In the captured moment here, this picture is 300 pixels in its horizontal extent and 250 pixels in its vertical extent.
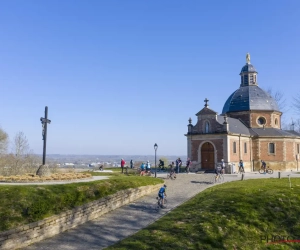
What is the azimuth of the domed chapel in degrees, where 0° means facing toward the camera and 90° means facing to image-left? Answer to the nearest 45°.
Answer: approximately 45°

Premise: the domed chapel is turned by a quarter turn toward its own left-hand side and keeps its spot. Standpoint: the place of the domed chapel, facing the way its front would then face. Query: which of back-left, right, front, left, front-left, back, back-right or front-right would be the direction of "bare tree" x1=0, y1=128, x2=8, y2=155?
back-right

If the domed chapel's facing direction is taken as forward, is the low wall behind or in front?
in front
